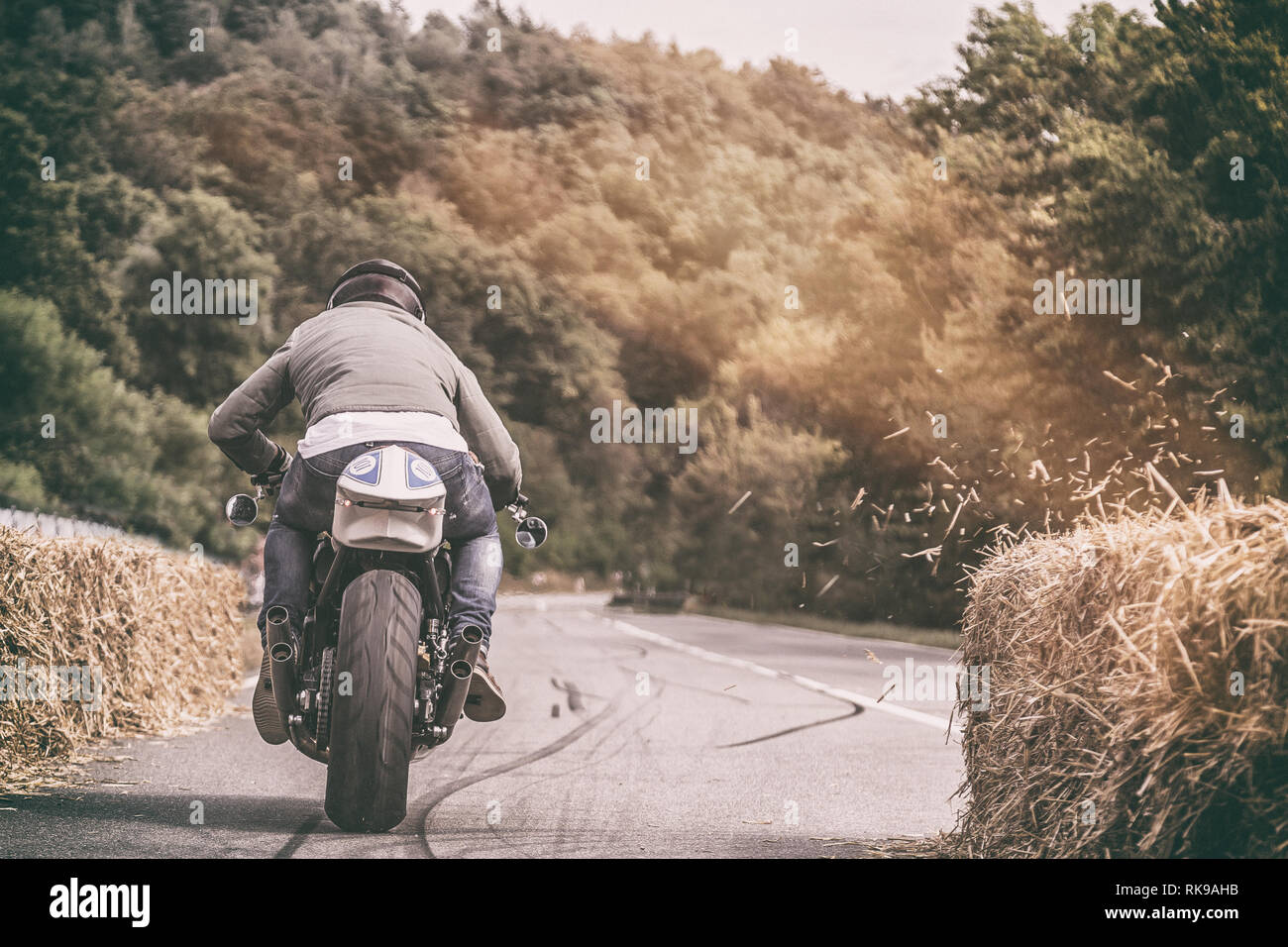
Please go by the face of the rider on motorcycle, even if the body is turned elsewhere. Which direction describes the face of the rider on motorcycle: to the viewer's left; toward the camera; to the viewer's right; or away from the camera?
away from the camera

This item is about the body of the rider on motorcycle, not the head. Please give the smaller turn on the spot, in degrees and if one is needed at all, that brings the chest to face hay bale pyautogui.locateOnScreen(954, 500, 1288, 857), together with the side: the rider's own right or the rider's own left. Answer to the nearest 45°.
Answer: approximately 135° to the rider's own right

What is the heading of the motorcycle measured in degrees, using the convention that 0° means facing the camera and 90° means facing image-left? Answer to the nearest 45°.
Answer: approximately 180°

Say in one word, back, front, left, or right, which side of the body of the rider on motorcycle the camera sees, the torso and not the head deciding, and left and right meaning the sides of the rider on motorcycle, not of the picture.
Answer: back
